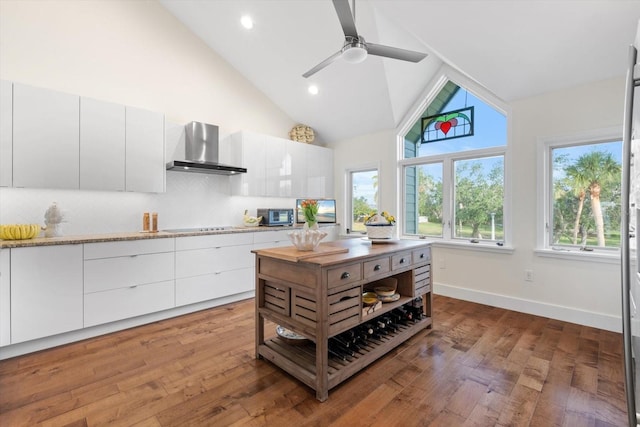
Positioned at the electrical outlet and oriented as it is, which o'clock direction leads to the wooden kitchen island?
The wooden kitchen island is roughly at 1 o'clock from the electrical outlet.

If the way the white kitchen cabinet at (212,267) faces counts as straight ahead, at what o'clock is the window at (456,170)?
The window is roughly at 11 o'clock from the white kitchen cabinet.

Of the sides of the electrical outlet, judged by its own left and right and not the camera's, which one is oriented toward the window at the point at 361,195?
right

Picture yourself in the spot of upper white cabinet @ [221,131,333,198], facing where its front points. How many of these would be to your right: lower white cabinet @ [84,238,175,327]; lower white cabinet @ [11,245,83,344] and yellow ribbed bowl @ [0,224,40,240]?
3

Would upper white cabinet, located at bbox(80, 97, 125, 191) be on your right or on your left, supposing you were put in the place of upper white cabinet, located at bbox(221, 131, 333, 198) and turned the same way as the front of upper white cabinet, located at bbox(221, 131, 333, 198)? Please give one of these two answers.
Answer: on your right

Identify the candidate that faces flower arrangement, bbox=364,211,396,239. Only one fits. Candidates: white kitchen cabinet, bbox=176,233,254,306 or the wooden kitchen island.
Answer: the white kitchen cabinet
